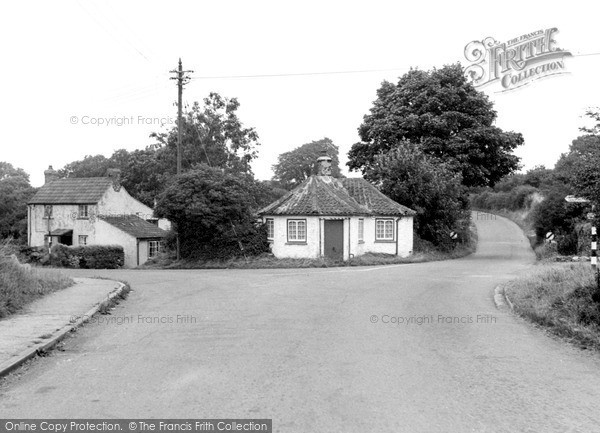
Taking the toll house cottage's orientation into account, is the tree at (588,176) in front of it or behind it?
in front

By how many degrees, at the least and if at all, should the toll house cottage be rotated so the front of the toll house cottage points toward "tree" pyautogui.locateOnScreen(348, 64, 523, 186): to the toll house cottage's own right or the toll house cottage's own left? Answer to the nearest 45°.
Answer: approximately 135° to the toll house cottage's own left

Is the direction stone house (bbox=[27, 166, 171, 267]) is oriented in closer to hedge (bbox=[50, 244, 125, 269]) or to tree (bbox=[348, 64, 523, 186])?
the hedge

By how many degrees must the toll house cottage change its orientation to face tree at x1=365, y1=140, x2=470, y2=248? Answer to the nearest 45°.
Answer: approximately 135° to its left

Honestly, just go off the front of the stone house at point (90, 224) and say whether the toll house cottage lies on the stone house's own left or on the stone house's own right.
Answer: on the stone house's own left

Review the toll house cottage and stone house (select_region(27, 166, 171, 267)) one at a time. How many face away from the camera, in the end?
0

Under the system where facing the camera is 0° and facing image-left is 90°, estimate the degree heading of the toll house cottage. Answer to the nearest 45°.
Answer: approximately 0°

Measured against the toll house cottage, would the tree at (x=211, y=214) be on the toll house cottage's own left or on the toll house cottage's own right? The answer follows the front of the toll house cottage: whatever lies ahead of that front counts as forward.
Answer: on the toll house cottage's own right

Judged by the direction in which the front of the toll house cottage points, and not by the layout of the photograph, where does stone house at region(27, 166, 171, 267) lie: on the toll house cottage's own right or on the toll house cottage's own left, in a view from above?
on the toll house cottage's own right
